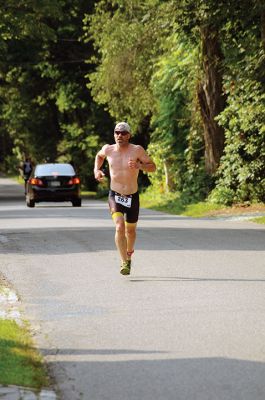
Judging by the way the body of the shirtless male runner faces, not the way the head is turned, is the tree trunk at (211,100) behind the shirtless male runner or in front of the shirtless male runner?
behind

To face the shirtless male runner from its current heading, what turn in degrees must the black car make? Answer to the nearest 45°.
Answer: approximately 180°

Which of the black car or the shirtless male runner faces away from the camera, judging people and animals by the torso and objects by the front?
the black car

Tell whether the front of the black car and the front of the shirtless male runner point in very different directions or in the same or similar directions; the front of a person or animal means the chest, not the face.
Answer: very different directions

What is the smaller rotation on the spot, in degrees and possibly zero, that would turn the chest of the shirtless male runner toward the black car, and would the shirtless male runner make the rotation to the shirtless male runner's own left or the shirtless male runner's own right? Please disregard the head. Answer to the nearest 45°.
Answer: approximately 180°

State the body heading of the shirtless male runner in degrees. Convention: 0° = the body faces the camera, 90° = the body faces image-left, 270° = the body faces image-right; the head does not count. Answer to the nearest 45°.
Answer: approximately 0°

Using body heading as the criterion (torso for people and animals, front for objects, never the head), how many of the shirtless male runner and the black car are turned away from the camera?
1

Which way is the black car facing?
away from the camera

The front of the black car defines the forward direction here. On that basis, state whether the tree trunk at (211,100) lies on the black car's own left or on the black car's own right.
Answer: on the black car's own right
